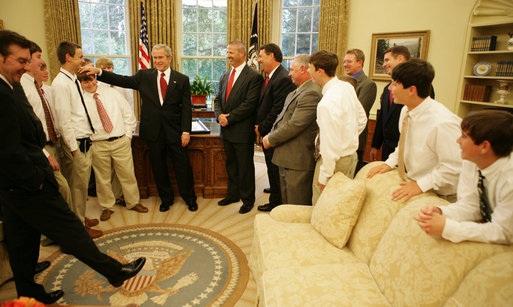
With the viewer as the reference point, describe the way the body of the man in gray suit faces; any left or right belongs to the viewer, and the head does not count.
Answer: facing to the left of the viewer

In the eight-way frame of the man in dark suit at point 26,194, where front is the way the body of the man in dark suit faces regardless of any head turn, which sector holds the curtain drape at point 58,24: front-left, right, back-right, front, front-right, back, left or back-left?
left

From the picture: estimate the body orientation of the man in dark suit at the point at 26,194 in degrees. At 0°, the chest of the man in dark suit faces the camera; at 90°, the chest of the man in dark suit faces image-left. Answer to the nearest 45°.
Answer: approximately 270°

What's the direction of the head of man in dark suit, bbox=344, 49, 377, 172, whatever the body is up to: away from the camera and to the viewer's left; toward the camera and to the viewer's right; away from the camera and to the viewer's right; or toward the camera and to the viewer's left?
toward the camera and to the viewer's left

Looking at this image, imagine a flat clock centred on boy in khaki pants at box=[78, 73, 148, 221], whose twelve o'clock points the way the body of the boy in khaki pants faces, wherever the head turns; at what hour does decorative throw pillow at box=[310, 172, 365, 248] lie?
The decorative throw pillow is roughly at 11 o'clock from the boy in khaki pants.

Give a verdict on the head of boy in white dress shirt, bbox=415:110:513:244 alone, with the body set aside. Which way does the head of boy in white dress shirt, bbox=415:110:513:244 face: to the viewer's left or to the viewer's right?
to the viewer's left

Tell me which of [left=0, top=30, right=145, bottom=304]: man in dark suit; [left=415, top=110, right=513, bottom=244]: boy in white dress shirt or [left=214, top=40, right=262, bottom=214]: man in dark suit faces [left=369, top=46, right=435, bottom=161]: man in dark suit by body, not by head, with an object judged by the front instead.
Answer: [left=0, top=30, right=145, bottom=304]: man in dark suit

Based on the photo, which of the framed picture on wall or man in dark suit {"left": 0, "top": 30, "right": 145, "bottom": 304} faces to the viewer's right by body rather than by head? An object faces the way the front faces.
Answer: the man in dark suit

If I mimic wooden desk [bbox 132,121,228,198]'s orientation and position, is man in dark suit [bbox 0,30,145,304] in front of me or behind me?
in front

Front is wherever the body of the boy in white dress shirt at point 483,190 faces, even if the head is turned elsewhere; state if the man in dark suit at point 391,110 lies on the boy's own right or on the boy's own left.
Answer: on the boy's own right

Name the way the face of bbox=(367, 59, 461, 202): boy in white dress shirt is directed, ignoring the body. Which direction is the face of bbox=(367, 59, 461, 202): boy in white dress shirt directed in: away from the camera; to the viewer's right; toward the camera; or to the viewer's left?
to the viewer's left

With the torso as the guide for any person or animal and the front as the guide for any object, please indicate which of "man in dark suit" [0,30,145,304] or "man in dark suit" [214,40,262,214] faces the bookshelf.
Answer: "man in dark suit" [0,30,145,304]
